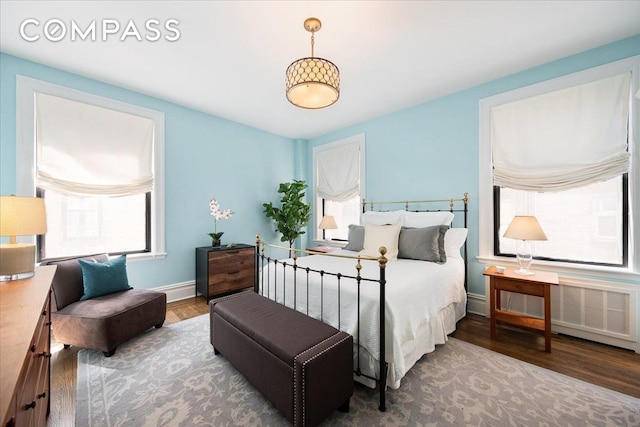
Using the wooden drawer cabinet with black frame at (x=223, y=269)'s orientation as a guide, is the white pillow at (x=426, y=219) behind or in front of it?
in front

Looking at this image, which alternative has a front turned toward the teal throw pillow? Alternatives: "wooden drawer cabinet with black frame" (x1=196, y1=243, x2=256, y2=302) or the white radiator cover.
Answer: the white radiator cover

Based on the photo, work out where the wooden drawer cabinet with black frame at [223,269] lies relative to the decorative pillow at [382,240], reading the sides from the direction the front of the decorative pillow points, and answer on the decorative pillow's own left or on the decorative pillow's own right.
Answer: on the decorative pillow's own right

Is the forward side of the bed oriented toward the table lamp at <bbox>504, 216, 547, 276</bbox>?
no

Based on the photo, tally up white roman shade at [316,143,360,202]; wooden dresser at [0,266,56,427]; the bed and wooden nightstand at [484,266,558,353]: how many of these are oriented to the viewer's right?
1

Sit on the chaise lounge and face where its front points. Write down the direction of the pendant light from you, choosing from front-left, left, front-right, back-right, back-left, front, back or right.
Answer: front

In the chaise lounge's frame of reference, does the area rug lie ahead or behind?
ahead

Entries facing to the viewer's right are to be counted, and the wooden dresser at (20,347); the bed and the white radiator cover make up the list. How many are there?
1

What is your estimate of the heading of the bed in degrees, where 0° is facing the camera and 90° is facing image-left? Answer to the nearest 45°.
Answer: approximately 45°

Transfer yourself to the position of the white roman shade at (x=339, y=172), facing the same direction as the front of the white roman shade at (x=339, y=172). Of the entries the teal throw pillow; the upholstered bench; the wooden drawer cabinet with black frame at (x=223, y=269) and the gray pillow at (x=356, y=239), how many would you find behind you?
0

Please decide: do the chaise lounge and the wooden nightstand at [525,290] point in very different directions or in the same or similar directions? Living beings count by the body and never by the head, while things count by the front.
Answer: very different directions

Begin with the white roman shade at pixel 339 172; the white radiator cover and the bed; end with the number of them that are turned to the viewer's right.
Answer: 0

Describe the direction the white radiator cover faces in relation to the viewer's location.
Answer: facing the viewer and to the left of the viewer

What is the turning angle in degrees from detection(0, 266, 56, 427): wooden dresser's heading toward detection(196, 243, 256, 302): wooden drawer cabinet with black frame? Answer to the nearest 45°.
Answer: approximately 45° to its left

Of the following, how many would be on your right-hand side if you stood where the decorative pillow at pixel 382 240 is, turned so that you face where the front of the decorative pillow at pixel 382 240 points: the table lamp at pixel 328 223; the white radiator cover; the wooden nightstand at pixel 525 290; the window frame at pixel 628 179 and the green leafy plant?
2

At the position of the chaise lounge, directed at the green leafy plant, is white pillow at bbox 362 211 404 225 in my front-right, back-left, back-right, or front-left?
front-right

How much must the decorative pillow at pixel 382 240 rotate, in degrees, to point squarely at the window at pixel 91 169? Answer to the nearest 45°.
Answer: approximately 45° to its right

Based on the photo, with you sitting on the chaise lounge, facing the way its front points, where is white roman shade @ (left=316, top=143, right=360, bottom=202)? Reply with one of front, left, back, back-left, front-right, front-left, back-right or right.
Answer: front-left
